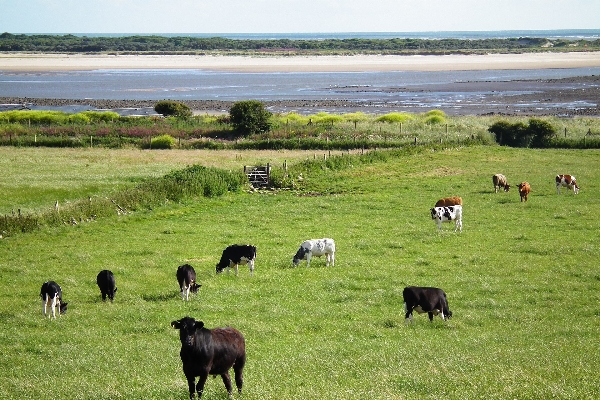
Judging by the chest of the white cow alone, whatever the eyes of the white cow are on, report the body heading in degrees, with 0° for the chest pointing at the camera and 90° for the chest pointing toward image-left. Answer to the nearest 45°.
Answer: approximately 90°

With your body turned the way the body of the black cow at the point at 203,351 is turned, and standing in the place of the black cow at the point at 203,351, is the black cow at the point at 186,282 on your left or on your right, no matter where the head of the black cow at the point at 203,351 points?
on your right

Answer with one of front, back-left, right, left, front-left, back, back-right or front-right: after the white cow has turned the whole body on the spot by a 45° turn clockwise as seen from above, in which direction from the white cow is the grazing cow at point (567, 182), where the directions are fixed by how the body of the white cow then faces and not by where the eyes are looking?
right

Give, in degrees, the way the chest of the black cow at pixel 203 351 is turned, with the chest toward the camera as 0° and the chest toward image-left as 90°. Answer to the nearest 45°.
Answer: approximately 45°

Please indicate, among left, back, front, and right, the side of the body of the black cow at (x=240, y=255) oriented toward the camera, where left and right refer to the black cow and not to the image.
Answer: left
